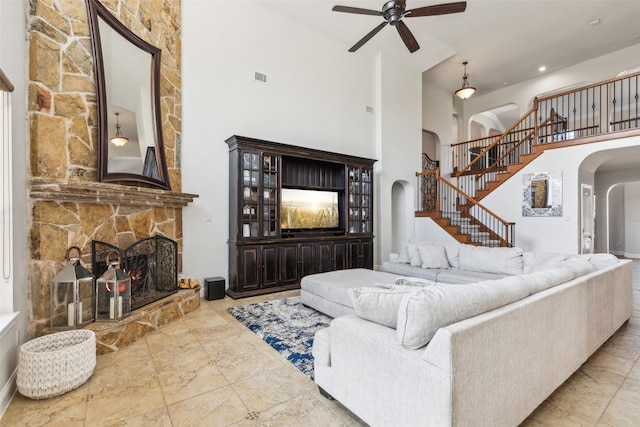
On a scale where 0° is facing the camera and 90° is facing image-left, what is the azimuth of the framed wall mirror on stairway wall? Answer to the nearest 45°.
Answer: approximately 0°

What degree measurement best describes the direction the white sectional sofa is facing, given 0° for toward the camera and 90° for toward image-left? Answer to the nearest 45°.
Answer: approximately 135°

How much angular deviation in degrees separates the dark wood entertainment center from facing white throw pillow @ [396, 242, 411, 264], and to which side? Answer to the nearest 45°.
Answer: approximately 45° to its left

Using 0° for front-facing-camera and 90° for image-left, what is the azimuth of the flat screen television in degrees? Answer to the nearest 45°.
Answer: approximately 315°

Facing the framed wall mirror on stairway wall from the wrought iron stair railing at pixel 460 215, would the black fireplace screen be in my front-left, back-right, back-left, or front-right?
back-right

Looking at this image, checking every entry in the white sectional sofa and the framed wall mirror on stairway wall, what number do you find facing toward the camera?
1

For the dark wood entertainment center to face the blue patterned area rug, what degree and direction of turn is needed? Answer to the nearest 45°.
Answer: approximately 45° to its right

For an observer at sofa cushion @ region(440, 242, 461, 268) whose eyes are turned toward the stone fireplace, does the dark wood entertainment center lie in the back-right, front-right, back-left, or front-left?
front-right

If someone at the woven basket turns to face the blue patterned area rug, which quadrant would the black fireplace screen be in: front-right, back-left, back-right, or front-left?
front-left

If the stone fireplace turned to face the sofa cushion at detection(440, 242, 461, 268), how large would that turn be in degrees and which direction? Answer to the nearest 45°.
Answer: approximately 45° to its left

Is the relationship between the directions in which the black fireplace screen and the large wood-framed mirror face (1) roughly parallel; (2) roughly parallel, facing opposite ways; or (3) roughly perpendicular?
roughly parallel

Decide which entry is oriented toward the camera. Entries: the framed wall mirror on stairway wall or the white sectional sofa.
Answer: the framed wall mirror on stairway wall

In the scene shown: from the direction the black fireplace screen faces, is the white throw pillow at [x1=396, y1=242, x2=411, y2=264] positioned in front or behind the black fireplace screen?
in front

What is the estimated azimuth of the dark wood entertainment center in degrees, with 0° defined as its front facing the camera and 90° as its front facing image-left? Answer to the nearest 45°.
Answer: approximately 315°

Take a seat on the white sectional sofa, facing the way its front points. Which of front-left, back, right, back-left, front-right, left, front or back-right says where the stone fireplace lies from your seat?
front-left

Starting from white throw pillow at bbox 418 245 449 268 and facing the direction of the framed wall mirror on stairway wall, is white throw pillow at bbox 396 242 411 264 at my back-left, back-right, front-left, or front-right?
back-left
